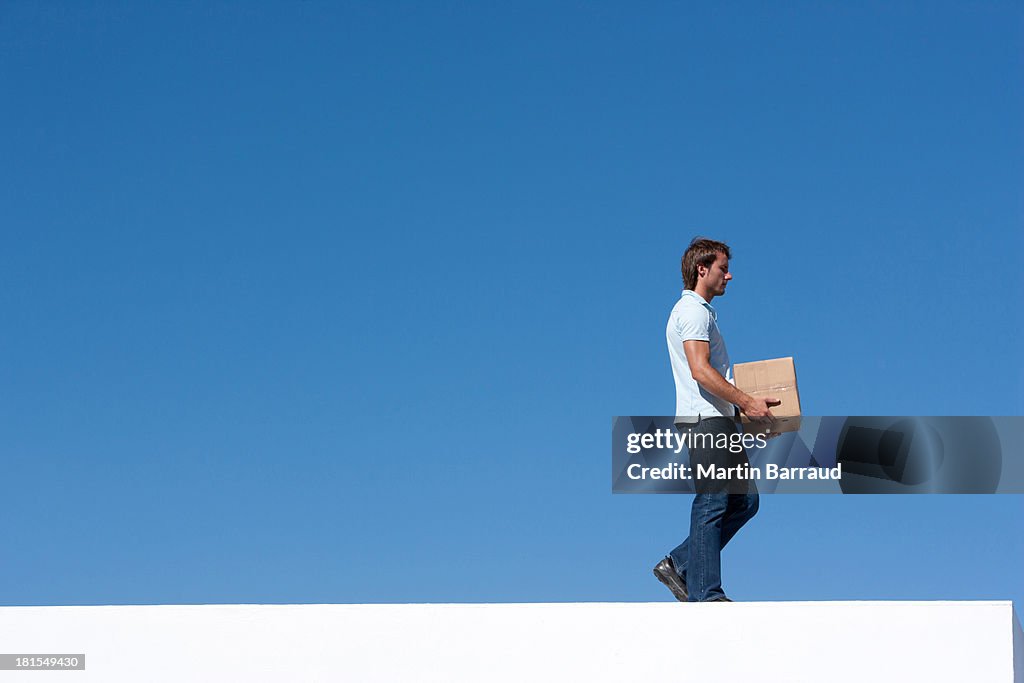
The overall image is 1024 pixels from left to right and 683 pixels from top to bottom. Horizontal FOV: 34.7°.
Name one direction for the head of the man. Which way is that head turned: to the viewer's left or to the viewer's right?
to the viewer's right

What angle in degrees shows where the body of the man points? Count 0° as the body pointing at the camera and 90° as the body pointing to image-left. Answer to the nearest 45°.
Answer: approximately 270°
